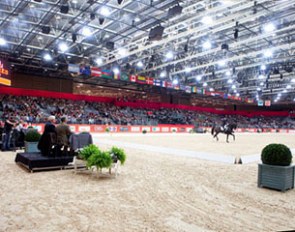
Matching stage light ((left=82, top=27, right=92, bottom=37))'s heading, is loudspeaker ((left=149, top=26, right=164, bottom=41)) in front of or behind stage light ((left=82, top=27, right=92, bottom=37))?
in front

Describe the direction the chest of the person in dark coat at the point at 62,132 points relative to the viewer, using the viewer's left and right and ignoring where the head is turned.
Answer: facing away from the viewer and to the right of the viewer

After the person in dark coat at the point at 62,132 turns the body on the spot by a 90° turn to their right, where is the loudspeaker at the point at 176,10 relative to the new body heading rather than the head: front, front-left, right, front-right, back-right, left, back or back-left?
left

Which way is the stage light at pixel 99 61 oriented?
toward the camera

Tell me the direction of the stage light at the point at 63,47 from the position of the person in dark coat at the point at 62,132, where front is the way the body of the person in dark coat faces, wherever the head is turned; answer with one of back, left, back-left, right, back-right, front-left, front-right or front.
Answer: front-left

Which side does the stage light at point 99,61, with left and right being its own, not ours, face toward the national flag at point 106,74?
front

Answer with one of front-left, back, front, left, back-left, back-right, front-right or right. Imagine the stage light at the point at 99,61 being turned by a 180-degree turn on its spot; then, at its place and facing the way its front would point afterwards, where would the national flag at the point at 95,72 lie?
back
